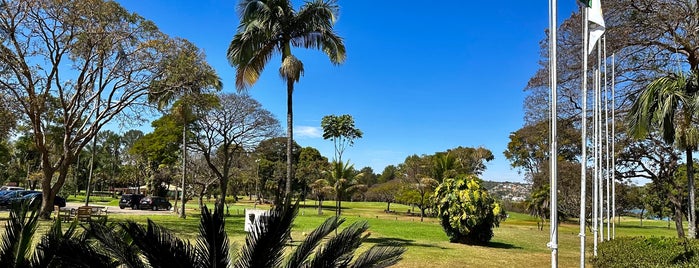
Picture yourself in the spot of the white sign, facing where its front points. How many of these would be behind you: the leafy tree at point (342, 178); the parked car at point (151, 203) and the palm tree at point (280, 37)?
3

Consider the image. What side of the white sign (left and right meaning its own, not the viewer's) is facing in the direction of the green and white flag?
left

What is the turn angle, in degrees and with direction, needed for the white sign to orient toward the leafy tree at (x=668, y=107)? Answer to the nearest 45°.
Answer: approximately 135° to its left

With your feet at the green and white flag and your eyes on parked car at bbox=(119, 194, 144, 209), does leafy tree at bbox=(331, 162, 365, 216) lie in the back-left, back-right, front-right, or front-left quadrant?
front-right

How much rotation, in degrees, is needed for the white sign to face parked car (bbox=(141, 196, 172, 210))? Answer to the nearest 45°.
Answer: approximately 180°

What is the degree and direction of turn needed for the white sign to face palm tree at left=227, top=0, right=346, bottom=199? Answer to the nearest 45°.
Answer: approximately 180°

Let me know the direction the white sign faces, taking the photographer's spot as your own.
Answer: facing the viewer

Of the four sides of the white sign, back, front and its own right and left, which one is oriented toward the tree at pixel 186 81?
back

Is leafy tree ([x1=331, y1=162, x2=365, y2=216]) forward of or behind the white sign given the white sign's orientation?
behind

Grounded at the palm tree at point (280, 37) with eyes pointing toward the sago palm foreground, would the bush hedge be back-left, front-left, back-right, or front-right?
front-left

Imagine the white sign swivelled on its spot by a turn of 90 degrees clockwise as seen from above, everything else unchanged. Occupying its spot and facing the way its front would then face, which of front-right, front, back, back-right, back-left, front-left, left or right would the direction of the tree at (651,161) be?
back-right

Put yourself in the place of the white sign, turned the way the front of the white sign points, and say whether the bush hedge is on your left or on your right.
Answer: on your left
